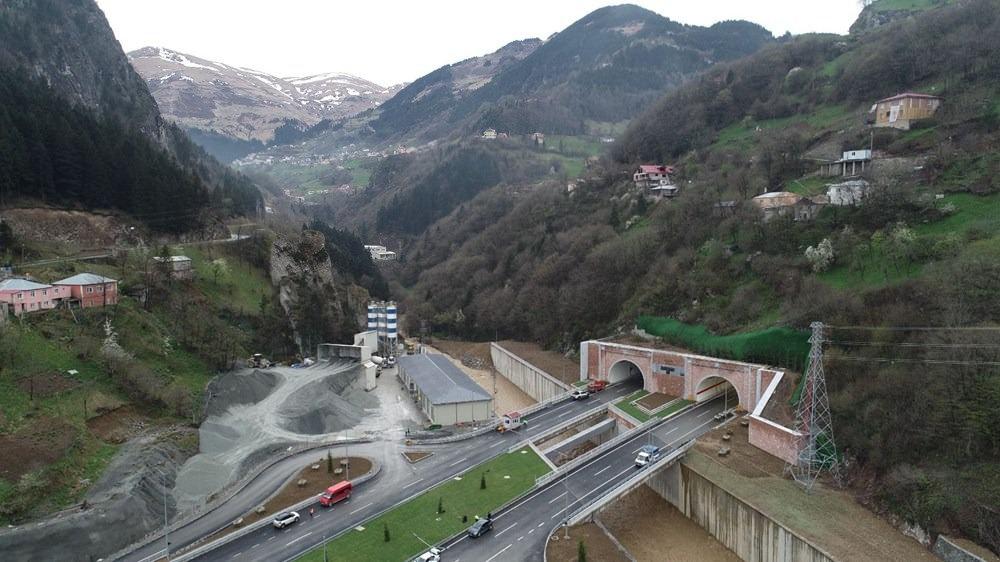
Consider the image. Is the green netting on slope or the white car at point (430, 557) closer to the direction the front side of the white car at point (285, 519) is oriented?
the white car

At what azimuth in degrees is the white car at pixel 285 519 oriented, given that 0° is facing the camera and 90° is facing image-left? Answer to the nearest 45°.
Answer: approximately 45°

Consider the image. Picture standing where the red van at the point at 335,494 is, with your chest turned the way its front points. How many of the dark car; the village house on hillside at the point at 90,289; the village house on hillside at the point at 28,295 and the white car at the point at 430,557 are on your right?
2

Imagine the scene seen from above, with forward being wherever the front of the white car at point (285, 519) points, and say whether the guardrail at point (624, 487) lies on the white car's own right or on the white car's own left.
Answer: on the white car's own left

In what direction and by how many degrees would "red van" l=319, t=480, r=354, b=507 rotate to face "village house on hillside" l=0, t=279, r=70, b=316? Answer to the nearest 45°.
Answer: approximately 90° to its right

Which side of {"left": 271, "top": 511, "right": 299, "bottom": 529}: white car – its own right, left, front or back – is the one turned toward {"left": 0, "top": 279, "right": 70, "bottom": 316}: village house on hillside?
right

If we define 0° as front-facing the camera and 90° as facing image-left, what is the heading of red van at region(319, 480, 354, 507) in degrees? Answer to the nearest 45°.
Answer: approximately 45°

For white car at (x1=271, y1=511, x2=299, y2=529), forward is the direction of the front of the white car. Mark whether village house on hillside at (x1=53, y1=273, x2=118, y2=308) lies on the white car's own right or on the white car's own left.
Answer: on the white car's own right

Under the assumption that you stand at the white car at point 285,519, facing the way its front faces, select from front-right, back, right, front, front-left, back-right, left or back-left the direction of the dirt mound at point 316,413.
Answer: back-right

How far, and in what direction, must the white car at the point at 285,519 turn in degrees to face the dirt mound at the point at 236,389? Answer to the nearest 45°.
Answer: approximately 135° to its right

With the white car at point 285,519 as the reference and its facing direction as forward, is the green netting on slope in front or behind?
behind

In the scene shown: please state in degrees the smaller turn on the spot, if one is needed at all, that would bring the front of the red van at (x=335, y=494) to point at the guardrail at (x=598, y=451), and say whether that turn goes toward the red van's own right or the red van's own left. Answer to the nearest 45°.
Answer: approximately 135° to the red van's own left

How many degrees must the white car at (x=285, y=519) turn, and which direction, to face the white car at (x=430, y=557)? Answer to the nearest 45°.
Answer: approximately 90° to its left
